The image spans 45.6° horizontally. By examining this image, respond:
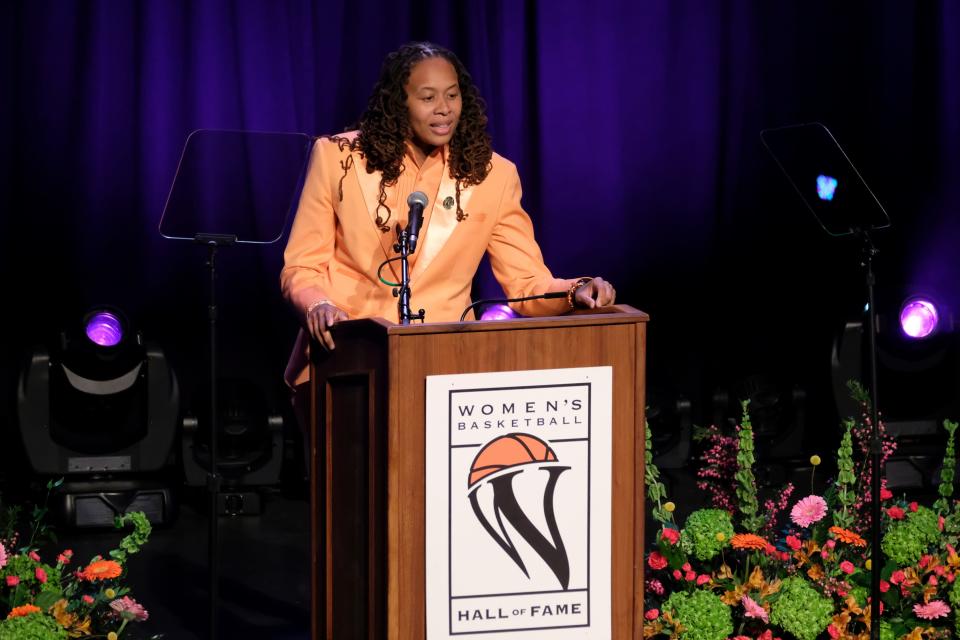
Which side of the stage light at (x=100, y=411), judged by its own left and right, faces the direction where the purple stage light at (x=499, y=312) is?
left

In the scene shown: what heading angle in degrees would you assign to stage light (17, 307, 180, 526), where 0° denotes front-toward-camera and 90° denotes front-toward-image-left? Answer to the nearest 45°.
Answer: approximately 0°

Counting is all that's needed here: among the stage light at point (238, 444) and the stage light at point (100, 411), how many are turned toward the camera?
2

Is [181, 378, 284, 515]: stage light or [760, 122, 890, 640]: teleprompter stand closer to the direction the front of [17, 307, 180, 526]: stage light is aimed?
the teleprompter stand

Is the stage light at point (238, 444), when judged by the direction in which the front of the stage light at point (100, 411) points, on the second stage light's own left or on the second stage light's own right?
on the second stage light's own left

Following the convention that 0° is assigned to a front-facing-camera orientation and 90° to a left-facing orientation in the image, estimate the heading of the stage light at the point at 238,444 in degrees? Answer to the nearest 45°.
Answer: approximately 0°

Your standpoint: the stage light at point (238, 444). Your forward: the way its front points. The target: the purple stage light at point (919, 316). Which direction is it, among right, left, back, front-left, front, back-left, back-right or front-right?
left
